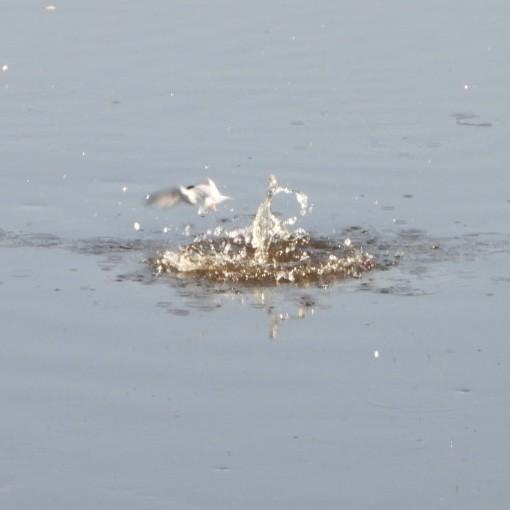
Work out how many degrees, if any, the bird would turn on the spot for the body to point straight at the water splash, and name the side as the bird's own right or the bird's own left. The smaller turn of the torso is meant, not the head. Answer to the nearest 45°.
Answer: approximately 135° to the bird's own left

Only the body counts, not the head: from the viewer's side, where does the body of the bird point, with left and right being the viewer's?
facing to the left of the viewer
